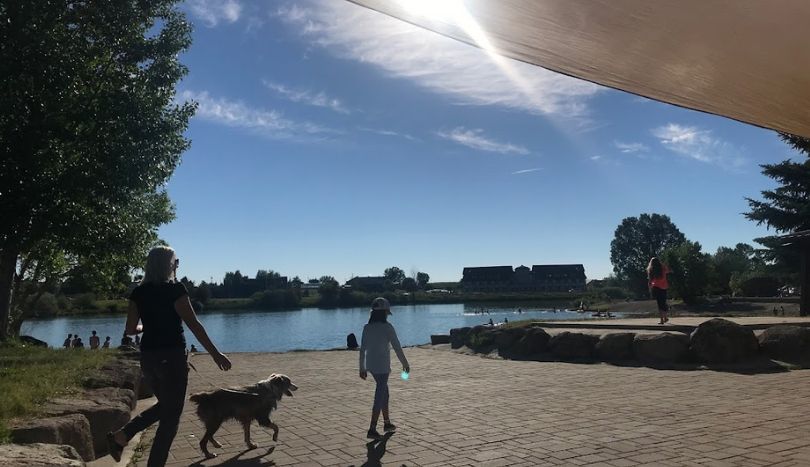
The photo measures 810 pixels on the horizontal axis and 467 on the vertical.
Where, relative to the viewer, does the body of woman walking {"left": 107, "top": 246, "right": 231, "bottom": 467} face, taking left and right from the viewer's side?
facing away from the viewer and to the right of the viewer

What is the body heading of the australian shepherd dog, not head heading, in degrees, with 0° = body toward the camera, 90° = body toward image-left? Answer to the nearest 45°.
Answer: approximately 270°

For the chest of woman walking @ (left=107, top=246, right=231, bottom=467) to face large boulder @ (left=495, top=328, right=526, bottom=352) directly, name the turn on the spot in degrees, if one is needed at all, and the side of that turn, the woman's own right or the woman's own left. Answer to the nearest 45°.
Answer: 0° — they already face it

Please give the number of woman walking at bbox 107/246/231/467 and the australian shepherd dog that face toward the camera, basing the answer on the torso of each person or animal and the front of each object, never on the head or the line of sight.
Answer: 0

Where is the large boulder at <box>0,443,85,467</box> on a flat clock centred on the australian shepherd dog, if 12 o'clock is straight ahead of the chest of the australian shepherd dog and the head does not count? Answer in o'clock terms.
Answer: The large boulder is roughly at 4 o'clock from the australian shepherd dog.

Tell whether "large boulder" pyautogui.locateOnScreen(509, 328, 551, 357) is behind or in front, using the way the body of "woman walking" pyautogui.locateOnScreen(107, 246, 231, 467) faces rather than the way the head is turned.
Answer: in front

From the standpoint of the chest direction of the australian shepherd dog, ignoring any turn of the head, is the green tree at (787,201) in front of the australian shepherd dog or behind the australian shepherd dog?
in front

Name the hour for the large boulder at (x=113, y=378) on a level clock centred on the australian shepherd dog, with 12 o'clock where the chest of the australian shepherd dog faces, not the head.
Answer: The large boulder is roughly at 8 o'clock from the australian shepherd dog.

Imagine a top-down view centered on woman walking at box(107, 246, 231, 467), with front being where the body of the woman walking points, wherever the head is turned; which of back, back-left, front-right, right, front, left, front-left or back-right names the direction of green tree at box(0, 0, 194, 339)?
front-left
